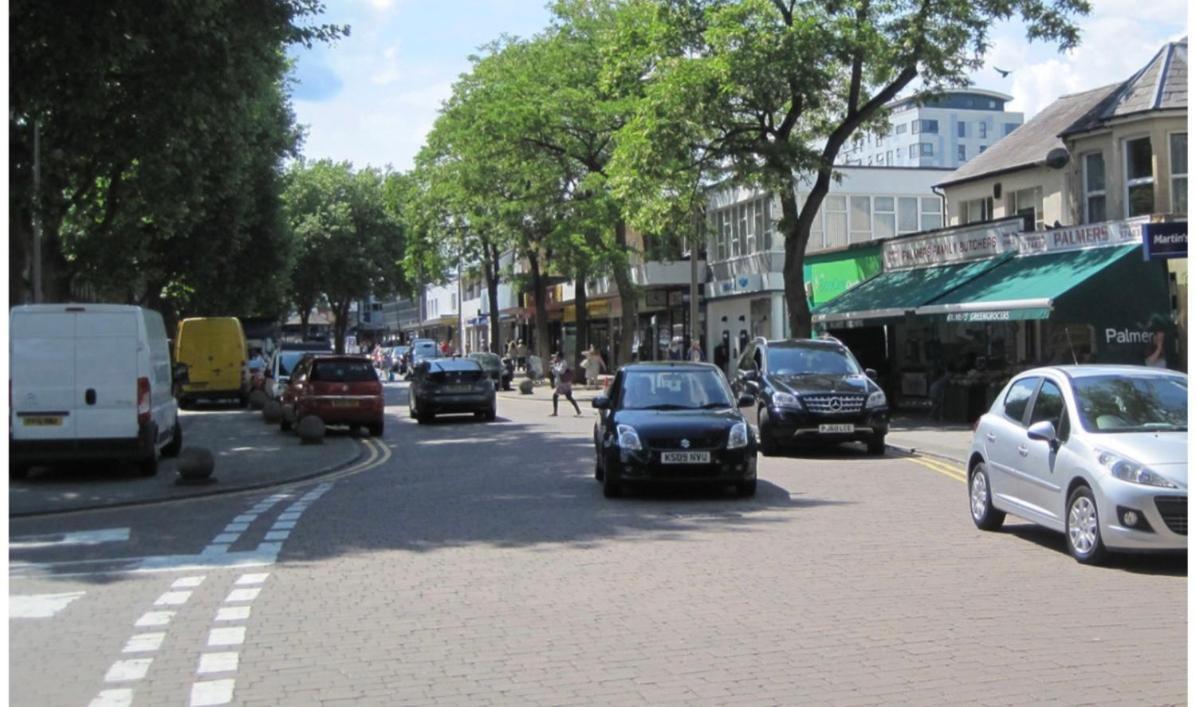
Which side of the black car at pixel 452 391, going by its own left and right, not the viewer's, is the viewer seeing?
back

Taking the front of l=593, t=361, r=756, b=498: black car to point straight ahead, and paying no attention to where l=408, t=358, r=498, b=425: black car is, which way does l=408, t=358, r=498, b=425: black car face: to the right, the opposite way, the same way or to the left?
the opposite way

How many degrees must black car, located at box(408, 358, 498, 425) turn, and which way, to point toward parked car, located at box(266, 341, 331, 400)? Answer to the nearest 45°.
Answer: approximately 45° to its left

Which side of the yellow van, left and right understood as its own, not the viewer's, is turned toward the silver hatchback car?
back

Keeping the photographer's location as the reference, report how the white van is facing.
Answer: facing away from the viewer

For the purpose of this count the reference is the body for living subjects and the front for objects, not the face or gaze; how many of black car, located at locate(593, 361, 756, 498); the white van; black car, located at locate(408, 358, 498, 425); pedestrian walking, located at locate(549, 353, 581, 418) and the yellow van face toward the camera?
1

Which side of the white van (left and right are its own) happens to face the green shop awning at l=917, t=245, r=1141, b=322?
right

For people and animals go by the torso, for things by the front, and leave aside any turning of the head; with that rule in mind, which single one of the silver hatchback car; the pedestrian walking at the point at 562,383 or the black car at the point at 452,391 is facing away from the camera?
the black car

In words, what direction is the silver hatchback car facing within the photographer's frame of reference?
facing the viewer and to the right of the viewer

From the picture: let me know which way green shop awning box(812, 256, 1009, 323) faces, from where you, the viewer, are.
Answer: facing the viewer and to the left of the viewer

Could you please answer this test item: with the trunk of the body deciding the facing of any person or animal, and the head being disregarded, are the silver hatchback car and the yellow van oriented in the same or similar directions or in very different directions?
very different directions

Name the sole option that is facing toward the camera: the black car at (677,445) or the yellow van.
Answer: the black car

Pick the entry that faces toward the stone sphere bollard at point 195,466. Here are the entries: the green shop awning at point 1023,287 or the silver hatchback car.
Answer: the green shop awning

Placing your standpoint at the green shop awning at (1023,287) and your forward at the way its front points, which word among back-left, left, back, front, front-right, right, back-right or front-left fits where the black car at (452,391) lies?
front-right

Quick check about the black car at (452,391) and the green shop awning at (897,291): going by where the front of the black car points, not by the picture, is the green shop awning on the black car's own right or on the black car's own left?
on the black car's own right

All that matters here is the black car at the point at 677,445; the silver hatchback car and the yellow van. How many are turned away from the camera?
1

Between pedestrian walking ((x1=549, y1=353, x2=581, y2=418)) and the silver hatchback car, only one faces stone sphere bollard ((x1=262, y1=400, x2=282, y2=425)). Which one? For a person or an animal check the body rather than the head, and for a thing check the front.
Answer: the pedestrian walking

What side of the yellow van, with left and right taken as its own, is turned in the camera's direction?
back
